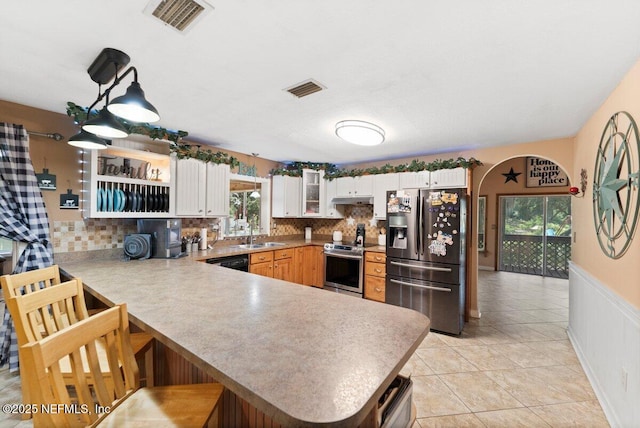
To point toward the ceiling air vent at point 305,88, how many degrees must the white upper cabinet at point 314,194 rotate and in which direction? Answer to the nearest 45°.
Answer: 0° — it already faces it

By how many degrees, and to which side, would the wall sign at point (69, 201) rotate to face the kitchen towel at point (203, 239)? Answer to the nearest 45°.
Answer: approximately 90° to its left

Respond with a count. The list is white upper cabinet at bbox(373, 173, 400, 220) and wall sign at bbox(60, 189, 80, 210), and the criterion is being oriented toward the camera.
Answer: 2

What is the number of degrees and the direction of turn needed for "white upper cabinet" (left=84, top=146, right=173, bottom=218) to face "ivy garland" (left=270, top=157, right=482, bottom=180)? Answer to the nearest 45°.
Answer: approximately 45° to its left

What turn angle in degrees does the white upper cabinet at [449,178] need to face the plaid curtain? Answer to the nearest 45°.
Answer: approximately 45° to its right

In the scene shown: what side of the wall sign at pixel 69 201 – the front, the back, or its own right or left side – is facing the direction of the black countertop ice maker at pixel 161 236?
left

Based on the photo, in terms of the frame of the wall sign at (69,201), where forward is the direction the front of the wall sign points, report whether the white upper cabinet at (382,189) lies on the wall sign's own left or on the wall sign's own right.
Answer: on the wall sign's own left

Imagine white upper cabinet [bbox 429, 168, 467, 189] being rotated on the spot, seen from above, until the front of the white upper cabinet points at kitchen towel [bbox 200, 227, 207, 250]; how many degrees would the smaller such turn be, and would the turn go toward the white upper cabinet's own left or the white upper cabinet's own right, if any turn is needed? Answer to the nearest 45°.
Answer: approximately 45° to the white upper cabinet's own right

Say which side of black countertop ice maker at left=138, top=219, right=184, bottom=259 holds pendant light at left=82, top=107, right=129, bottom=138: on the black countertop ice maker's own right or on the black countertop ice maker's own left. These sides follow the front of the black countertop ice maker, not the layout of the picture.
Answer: on the black countertop ice maker's own right
